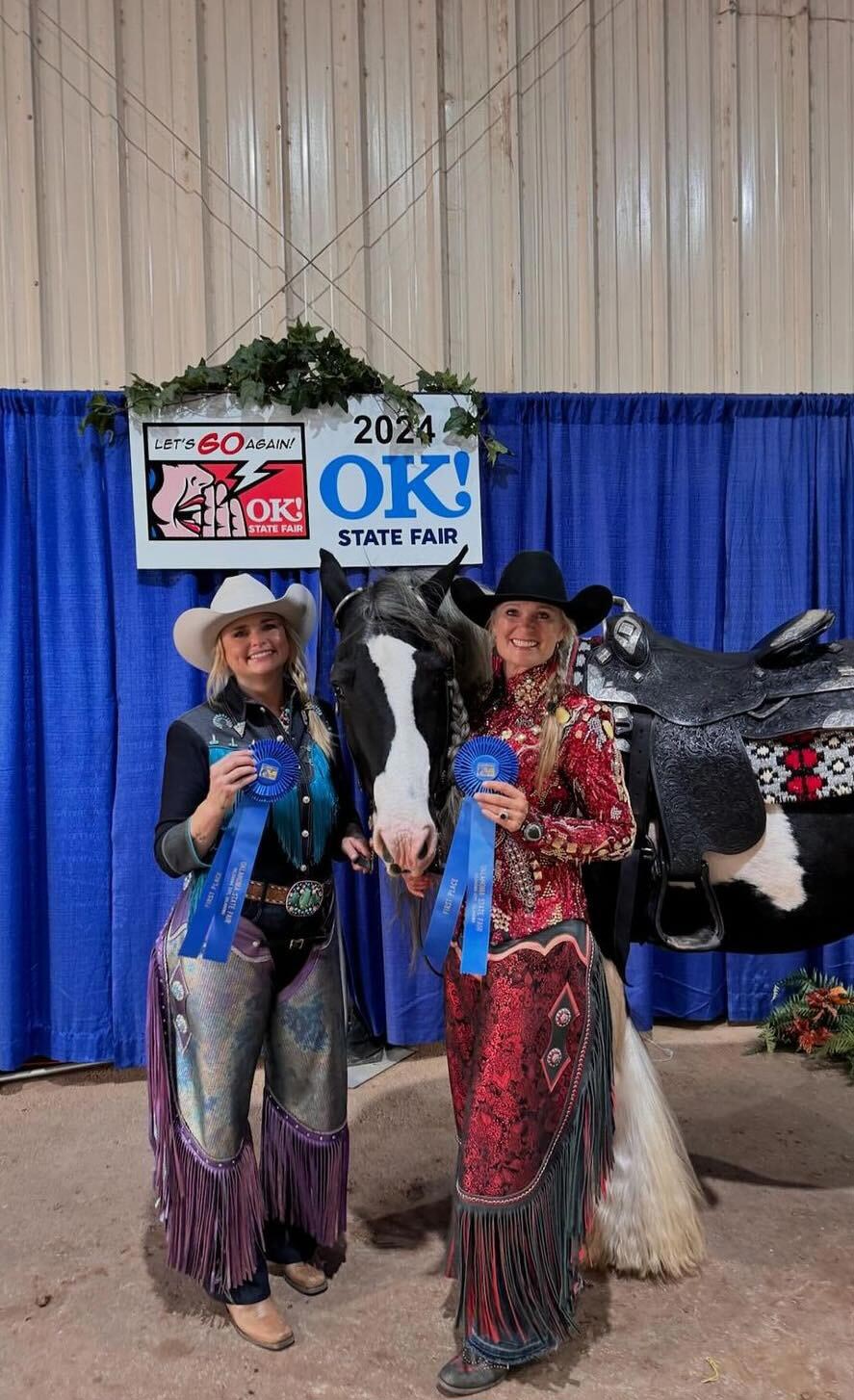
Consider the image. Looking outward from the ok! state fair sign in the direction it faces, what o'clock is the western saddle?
The western saddle is roughly at 11 o'clock from the ok! state fair sign.

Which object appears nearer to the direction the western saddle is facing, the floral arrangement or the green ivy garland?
the green ivy garland

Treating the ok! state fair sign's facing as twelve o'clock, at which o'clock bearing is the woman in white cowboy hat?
The woman in white cowboy hat is roughly at 12 o'clock from the ok! state fair sign.

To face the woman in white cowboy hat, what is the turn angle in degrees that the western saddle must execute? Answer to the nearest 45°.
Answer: approximately 45° to its left

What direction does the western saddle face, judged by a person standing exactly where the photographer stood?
facing to the left of the viewer

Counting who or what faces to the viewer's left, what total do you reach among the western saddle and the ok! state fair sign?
1

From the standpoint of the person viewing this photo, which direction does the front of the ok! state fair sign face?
facing the viewer

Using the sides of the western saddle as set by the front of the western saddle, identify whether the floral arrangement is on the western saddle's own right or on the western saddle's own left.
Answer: on the western saddle's own right

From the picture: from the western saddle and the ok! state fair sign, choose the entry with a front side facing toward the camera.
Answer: the ok! state fair sign
